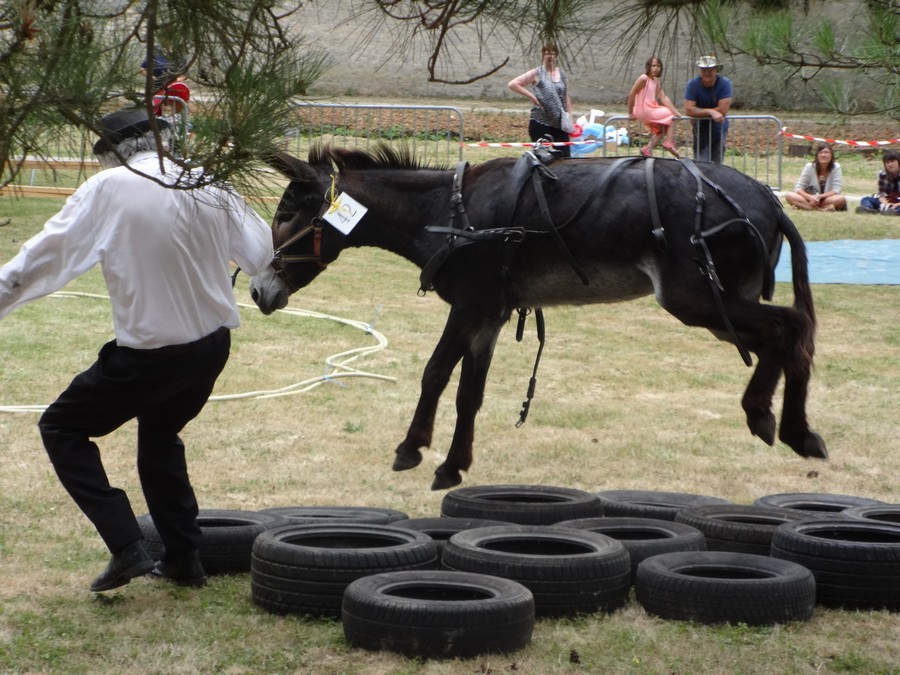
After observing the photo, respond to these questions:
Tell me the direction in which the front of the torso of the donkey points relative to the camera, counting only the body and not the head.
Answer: to the viewer's left

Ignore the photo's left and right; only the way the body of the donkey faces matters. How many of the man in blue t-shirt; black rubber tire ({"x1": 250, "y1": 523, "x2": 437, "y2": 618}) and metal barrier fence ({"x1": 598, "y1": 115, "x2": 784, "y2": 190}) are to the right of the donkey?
2

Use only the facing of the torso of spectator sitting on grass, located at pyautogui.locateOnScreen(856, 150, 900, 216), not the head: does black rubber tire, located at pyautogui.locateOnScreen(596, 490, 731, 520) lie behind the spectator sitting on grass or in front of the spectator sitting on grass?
in front

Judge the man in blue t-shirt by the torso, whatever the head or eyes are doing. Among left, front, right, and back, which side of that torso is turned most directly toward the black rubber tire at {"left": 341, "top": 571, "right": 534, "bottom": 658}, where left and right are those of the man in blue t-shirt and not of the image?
front

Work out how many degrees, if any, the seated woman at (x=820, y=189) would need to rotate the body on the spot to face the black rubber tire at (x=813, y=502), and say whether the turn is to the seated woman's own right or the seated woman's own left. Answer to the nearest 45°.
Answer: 0° — they already face it

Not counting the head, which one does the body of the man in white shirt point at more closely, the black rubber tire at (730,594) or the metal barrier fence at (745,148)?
the metal barrier fence

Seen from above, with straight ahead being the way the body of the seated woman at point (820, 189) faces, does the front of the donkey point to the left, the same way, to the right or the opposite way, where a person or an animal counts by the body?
to the right

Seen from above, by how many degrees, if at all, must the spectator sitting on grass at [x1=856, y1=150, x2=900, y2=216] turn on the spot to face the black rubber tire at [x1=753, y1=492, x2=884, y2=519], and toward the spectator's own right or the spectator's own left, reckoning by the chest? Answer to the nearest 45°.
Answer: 0° — they already face it

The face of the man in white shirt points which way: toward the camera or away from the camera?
away from the camera

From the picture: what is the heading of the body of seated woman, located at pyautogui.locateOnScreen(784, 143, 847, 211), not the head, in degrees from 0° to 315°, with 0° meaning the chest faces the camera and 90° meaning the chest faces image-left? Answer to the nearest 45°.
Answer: approximately 0°

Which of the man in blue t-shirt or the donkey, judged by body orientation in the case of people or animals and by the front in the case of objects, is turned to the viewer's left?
the donkey
